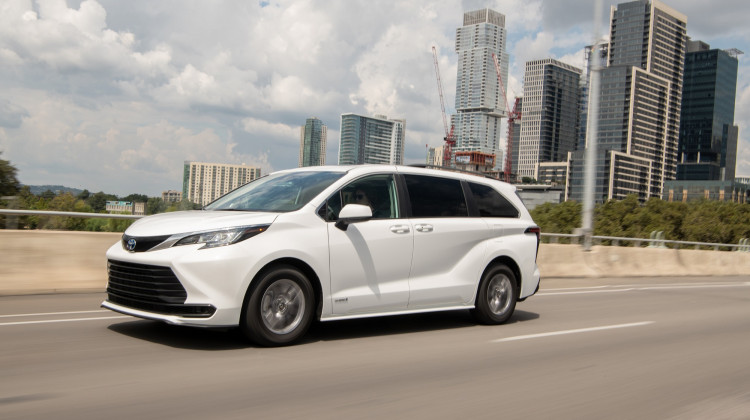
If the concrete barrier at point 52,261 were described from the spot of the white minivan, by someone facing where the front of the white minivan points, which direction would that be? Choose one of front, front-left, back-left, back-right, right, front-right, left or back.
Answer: right

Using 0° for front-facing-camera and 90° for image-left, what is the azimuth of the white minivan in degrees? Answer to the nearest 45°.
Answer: approximately 45°

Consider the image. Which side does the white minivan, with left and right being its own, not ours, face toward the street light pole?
back
